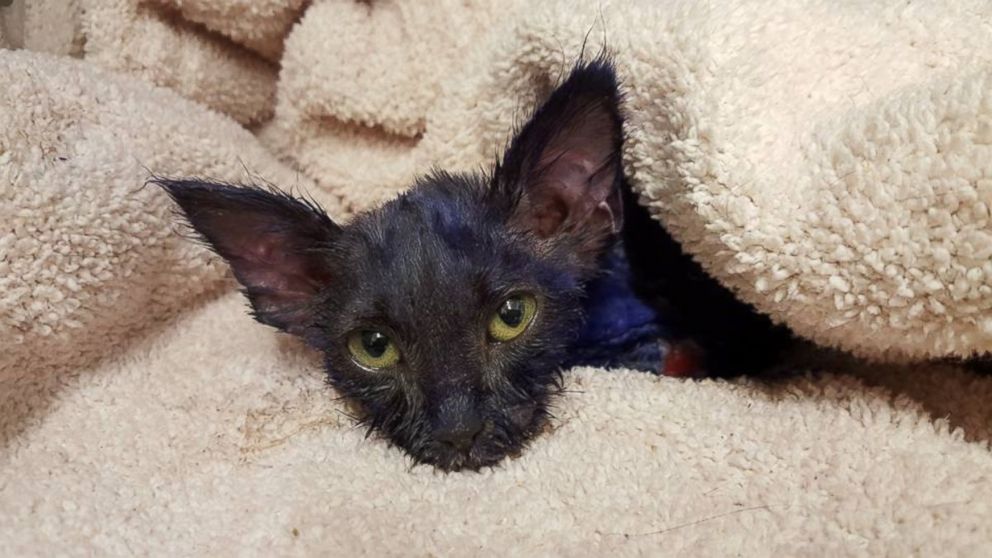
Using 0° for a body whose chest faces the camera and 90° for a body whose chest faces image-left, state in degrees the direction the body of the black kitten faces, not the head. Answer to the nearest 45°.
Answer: approximately 45°
